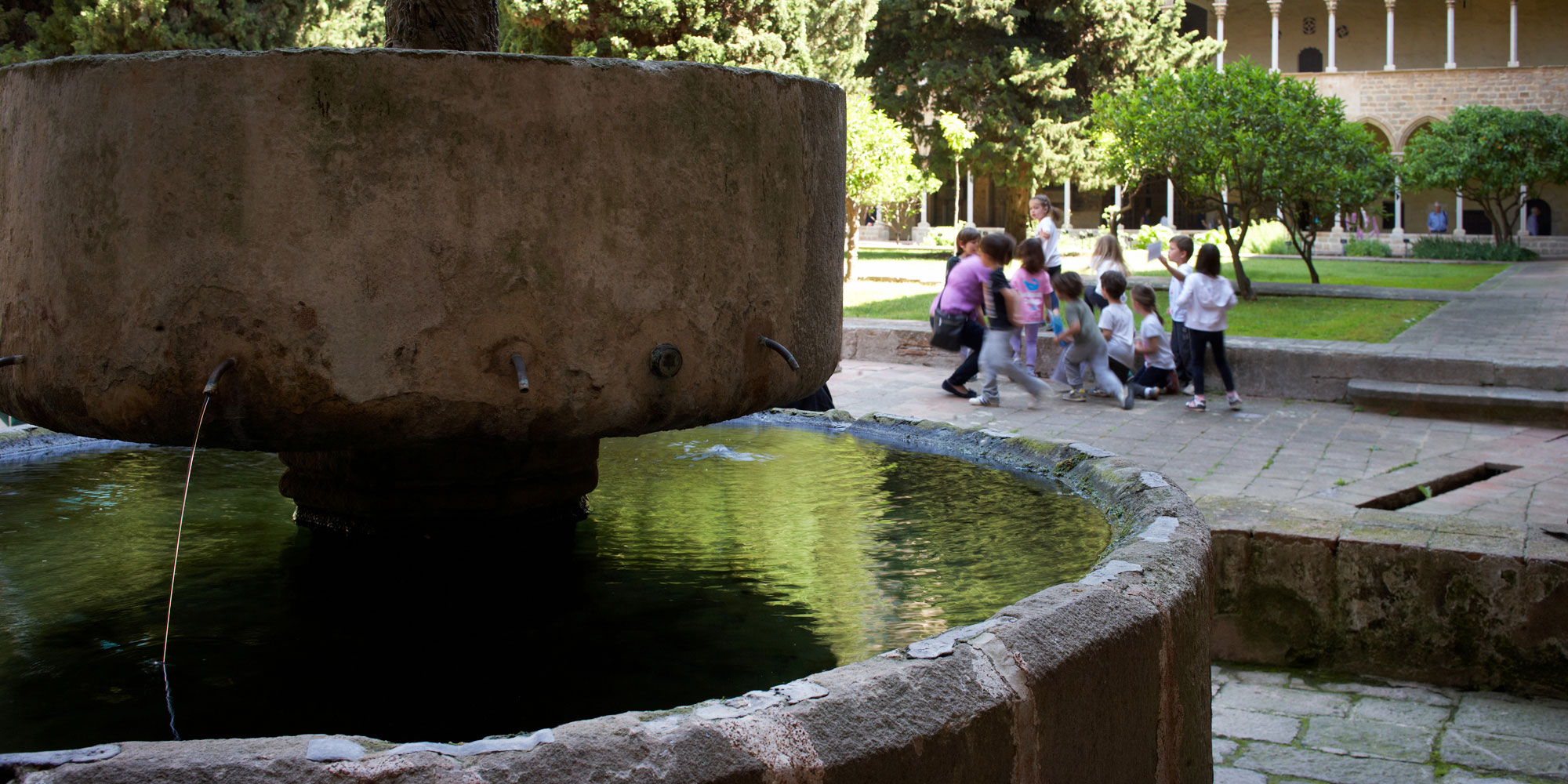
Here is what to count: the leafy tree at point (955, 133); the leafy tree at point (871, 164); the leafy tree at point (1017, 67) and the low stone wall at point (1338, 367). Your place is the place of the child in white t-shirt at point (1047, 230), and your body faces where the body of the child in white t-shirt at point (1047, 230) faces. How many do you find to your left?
1

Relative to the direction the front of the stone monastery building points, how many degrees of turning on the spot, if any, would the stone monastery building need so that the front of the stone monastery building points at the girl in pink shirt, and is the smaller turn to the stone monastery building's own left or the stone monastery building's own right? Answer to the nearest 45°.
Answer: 0° — it already faces them

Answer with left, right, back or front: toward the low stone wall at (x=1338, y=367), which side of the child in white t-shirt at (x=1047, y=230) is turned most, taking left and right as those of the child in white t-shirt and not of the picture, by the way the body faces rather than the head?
left

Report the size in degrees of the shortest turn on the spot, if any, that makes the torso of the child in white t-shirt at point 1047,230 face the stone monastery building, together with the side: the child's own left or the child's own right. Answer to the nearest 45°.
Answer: approximately 135° to the child's own right

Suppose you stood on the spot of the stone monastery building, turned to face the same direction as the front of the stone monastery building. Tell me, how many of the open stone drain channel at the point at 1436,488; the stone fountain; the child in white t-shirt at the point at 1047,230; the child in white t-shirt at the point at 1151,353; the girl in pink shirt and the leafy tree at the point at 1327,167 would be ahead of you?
6

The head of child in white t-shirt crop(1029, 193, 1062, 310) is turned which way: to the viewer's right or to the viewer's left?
to the viewer's left

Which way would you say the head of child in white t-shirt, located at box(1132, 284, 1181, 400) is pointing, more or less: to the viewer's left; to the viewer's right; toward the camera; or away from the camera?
to the viewer's left

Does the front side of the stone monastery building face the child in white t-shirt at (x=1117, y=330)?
yes
